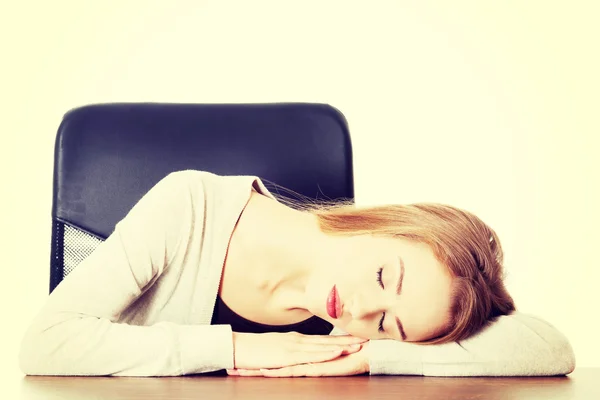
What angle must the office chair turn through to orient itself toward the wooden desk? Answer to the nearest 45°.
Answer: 0° — it already faces it

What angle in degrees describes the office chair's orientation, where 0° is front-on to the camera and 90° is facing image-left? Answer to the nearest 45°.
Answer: approximately 0°
